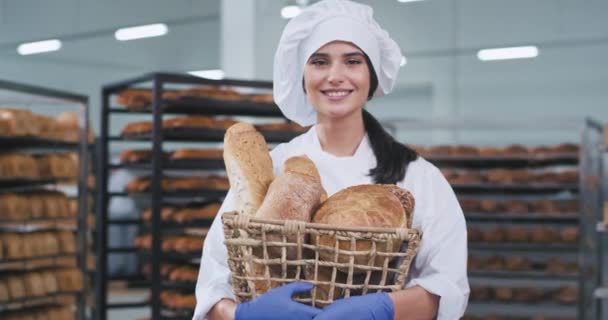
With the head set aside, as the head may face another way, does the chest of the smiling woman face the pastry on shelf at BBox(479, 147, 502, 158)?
no

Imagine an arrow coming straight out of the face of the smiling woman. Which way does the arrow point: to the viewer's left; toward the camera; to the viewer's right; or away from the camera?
toward the camera

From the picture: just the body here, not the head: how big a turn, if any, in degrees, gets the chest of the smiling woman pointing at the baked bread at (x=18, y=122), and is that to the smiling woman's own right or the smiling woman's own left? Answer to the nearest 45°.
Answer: approximately 135° to the smiling woman's own right

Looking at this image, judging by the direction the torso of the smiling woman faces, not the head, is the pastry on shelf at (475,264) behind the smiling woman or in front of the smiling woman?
behind

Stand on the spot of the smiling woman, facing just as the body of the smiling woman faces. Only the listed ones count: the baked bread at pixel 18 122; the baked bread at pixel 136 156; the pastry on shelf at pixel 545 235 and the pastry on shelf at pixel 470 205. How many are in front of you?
0

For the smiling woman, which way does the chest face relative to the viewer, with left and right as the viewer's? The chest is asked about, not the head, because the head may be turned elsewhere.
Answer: facing the viewer

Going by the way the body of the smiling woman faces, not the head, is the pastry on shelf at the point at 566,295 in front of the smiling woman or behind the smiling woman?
behind

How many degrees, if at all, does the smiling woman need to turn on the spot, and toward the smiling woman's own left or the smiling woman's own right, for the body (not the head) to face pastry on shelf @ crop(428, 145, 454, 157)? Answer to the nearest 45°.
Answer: approximately 180°

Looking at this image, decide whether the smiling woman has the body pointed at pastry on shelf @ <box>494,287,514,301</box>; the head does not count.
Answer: no

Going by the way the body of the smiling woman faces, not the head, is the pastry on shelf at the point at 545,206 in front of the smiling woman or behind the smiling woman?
behind

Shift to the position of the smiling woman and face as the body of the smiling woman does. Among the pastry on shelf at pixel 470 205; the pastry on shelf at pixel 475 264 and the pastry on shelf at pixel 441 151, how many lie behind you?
3

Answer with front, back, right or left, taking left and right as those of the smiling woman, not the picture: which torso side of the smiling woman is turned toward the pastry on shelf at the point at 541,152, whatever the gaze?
back

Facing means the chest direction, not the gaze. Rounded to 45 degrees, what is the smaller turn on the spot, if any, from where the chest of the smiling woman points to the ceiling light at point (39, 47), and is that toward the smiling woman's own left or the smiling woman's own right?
approximately 135° to the smiling woman's own right

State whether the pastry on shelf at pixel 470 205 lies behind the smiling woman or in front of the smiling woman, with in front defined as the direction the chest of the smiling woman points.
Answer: behind

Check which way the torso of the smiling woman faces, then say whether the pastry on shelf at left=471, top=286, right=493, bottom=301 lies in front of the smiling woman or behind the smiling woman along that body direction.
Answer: behind
